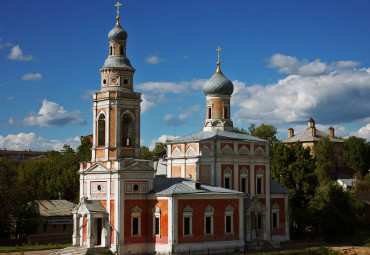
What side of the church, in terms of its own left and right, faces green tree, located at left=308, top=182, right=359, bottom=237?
back

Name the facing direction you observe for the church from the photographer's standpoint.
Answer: facing the viewer and to the left of the viewer
